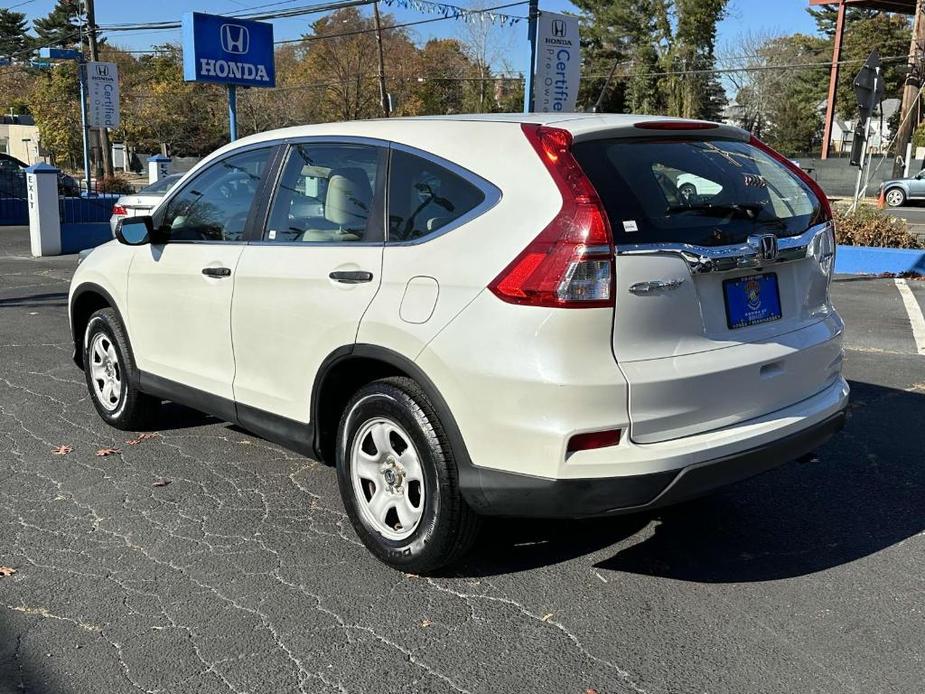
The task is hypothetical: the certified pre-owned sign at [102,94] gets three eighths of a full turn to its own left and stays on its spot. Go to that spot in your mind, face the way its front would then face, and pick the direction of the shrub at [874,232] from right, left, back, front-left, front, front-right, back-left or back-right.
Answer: right

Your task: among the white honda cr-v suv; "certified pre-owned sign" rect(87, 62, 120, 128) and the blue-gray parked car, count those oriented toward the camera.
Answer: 1

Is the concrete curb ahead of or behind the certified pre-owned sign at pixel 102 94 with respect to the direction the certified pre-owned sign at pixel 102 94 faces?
ahead

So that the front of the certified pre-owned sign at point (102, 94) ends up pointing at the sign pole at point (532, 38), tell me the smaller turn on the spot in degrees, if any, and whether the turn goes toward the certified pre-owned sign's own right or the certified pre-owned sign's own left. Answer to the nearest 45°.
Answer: approximately 45° to the certified pre-owned sign's own left

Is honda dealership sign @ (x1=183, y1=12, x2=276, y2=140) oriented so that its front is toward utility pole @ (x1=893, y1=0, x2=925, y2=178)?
no

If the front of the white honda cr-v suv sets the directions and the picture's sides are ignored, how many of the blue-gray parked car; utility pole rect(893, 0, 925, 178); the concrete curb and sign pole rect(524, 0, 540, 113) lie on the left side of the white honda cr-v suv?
0

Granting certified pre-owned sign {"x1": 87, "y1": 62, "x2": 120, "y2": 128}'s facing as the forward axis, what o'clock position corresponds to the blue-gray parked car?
The blue-gray parked car is roughly at 9 o'clock from the certified pre-owned sign.

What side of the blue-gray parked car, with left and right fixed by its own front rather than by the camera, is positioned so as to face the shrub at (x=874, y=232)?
left

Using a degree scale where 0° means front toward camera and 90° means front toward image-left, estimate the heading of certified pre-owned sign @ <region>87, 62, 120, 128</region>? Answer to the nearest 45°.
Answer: approximately 0°

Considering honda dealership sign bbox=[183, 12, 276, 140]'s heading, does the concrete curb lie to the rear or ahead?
ahead

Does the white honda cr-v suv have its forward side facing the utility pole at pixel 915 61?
no

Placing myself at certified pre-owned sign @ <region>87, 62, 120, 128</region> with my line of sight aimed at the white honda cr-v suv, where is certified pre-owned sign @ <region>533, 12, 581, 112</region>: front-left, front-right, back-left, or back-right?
front-left

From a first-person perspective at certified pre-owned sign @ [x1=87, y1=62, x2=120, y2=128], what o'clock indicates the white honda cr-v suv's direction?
The white honda cr-v suv is roughly at 12 o'clock from the certified pre-owned sign.

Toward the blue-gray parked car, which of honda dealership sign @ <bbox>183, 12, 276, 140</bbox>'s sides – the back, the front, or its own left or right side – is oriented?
left

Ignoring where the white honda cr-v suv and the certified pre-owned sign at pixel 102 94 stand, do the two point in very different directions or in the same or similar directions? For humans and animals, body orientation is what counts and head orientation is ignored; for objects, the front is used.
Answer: very different directions

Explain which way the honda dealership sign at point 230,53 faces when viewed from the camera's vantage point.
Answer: facing the viewer and to the right of the viewer

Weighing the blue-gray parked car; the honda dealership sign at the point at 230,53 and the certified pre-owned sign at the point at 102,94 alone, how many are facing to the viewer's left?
1

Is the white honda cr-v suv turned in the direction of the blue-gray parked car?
no
